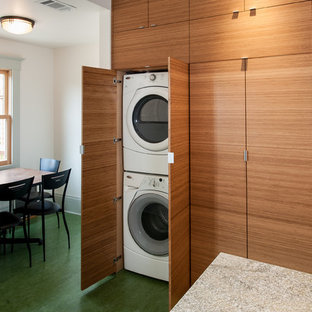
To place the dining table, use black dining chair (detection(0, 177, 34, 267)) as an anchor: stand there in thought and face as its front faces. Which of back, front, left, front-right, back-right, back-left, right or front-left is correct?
front-right

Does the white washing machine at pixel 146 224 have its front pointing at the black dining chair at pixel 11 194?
no

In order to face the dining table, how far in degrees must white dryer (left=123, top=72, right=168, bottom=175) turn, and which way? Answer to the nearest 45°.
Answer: approximately 90° to its right

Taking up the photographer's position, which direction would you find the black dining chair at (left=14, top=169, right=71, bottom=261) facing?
facing away from the viewer and to the left of the viewer

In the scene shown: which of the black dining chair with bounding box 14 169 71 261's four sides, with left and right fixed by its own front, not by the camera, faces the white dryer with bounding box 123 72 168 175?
back

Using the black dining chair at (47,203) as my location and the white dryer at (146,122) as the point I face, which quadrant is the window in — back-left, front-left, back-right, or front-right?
back-left

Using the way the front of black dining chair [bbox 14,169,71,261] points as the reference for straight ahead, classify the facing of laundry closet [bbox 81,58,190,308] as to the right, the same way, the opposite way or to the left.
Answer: to the left

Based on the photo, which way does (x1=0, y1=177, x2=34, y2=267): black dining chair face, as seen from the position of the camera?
facing away from the viewer and to the left of the viewer

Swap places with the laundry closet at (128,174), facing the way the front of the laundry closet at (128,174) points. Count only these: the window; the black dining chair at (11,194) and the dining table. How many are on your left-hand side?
0

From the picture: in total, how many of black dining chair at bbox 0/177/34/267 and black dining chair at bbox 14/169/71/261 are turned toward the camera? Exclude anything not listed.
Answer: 0

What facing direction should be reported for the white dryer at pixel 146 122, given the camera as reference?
facing the viewer and to the left of the viewer

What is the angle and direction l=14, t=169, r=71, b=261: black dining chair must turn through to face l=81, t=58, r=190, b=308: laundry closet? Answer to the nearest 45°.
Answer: approximately 180°
